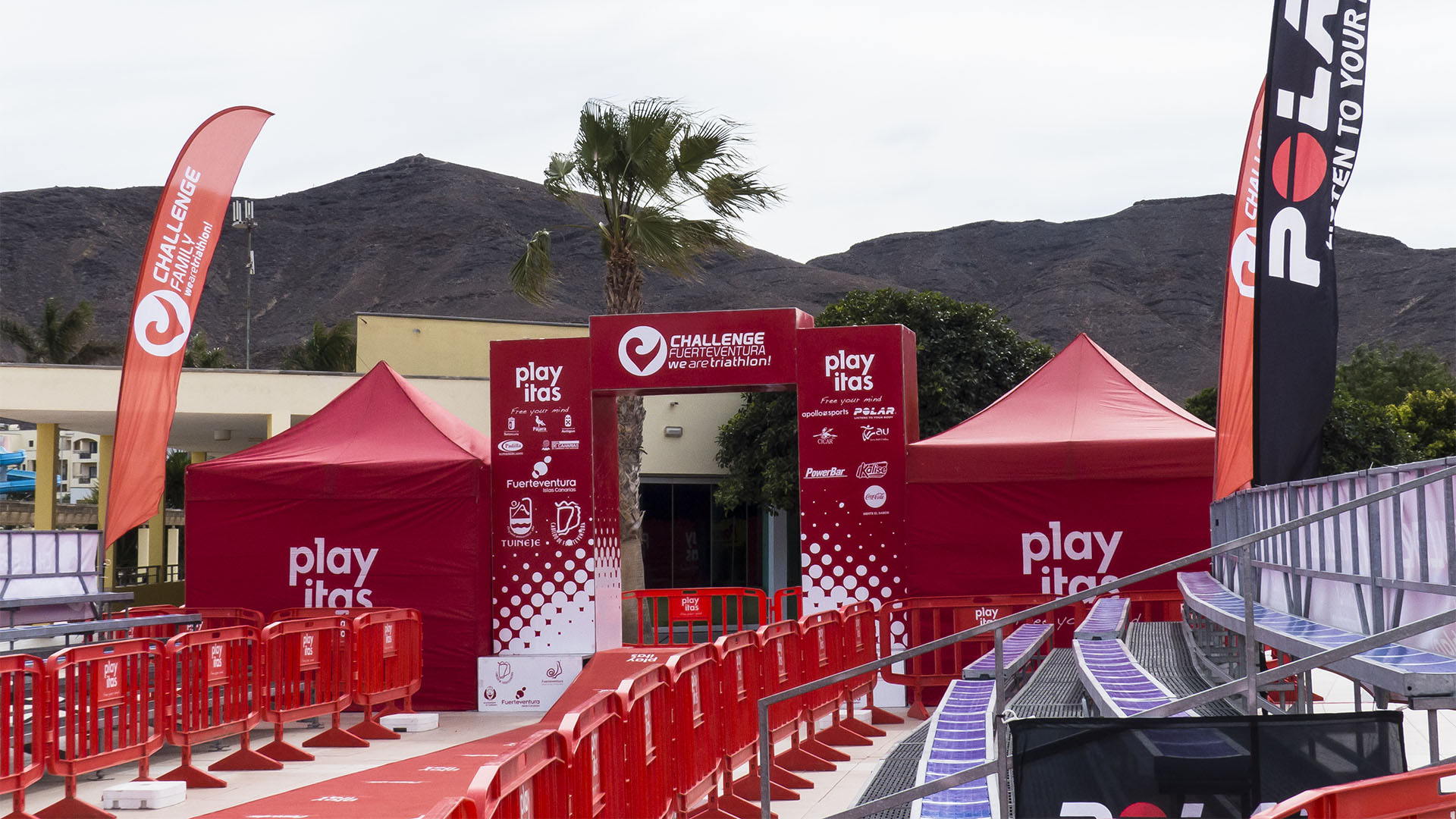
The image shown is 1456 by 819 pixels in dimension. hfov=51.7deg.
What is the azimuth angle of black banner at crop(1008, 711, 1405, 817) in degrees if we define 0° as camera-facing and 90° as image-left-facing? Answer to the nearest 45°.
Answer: approximately 0°

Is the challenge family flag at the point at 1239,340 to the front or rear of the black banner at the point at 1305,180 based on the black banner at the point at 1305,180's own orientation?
to the rear

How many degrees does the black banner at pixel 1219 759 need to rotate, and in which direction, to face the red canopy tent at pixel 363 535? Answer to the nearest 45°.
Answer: approximately 135° to its right

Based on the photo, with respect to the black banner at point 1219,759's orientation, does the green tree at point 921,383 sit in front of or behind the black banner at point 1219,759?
behind

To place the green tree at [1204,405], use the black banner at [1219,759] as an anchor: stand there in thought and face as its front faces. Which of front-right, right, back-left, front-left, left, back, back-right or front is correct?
back

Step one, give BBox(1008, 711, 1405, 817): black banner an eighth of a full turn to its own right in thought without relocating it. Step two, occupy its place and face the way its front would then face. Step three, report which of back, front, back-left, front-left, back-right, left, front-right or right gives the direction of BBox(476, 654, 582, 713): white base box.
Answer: right

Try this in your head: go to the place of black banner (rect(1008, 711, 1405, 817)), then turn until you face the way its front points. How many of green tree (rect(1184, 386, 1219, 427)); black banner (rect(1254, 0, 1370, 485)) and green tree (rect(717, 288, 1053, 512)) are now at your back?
3

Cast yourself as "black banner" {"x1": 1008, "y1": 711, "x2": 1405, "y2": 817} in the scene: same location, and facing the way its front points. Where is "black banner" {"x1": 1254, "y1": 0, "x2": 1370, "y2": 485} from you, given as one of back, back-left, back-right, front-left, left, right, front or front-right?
back

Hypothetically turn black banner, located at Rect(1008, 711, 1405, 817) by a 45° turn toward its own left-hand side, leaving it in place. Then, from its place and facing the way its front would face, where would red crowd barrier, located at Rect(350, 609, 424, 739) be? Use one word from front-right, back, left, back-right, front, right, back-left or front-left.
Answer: back

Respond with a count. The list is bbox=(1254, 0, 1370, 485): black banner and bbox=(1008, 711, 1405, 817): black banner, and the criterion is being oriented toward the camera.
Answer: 2
